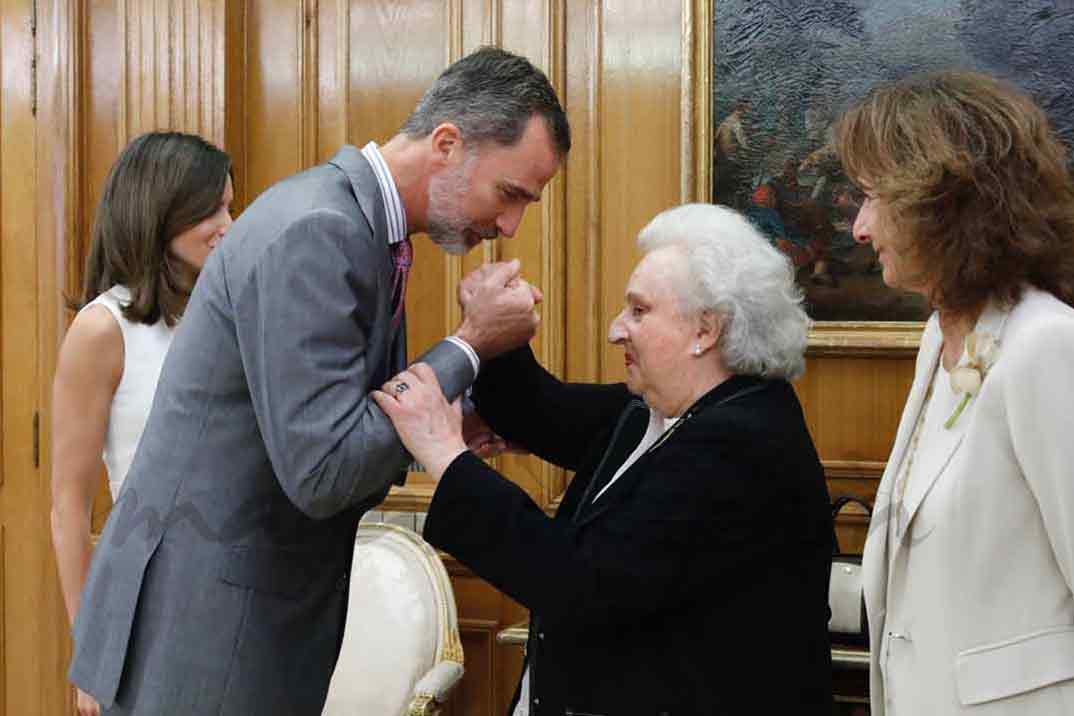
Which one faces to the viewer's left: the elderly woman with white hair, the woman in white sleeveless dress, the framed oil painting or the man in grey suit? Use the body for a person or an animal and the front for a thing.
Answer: the elderly woman with white hair

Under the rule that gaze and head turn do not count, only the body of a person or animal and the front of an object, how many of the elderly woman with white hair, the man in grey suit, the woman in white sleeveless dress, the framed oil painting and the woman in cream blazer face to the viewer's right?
2

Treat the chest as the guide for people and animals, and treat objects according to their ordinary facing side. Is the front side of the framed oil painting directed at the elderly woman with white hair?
yes

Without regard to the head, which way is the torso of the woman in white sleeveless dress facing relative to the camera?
to the viewer's right

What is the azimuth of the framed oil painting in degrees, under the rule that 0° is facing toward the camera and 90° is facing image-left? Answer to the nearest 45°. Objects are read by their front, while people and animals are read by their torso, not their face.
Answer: approximately 0°

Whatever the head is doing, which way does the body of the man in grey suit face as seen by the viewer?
to the viewer's right

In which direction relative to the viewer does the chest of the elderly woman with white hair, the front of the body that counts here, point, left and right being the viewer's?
facing to the left of the viewer

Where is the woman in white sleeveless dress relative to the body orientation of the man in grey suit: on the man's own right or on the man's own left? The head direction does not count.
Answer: on the man's own left
